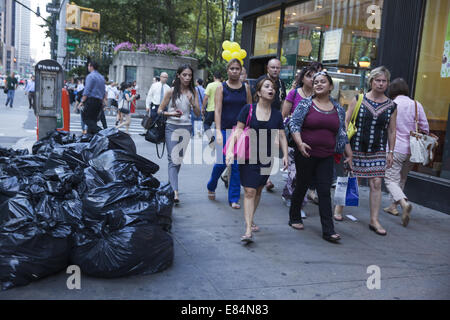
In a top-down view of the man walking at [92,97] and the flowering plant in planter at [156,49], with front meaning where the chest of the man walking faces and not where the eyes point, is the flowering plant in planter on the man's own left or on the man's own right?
on the man's own right

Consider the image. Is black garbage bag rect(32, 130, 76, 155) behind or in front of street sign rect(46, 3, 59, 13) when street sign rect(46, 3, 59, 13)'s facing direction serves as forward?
in front

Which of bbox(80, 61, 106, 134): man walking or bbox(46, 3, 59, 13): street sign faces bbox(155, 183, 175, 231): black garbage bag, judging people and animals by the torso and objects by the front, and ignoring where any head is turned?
the street sign

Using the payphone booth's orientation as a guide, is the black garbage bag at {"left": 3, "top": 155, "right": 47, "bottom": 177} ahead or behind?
ahead

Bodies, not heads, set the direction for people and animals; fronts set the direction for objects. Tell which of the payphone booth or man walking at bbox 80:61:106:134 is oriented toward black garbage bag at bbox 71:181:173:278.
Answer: the payphone booth

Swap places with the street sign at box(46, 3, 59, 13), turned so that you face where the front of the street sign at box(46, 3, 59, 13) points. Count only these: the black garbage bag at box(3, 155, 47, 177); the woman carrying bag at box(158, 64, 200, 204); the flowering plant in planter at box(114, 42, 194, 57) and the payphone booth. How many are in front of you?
3

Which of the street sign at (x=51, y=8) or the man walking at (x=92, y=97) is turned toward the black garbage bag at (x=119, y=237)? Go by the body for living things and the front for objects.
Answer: the street sign

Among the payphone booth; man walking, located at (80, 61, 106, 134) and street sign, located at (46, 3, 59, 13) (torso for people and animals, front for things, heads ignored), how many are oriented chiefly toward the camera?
2

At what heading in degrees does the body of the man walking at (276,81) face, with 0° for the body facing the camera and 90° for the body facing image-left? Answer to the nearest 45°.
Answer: approximately 0°

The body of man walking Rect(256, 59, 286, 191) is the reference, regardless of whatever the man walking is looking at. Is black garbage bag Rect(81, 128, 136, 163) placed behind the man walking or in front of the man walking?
in front

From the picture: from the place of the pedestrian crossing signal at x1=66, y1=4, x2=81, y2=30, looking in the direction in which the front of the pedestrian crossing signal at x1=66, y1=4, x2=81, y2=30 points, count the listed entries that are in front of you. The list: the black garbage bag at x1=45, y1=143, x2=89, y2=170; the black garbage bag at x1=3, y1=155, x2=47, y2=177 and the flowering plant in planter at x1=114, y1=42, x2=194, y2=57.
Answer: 2

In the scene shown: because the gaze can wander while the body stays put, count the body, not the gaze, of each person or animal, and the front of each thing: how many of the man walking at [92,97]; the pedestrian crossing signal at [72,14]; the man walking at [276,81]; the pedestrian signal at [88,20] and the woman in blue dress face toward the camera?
4

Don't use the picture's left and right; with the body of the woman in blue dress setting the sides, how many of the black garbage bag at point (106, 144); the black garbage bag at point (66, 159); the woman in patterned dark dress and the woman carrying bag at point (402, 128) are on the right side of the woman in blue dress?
2
